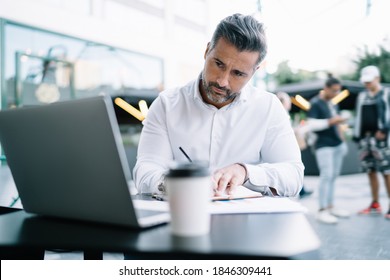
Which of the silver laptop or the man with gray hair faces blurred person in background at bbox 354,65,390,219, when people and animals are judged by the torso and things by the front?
the silver laptop

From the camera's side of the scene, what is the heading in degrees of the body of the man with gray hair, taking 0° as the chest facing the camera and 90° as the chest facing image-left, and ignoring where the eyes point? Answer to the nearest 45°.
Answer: approximately 0°

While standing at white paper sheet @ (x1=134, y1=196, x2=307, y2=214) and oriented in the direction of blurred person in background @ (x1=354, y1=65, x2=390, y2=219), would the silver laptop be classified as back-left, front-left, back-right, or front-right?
back-left

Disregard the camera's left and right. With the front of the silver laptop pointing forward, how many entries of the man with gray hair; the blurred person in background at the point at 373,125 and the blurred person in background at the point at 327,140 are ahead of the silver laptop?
3

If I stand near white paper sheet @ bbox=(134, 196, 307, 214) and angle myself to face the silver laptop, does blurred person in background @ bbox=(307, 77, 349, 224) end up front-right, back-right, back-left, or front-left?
back-right

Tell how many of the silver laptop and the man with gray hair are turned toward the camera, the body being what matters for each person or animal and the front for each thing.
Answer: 1

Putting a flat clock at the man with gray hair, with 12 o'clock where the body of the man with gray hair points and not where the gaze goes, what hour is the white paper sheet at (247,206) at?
The white paper sheet is roughly at 12 o'clock from the man with gray hair.

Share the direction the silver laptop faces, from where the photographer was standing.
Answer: facing away from the viewer and to the right of the viewer
